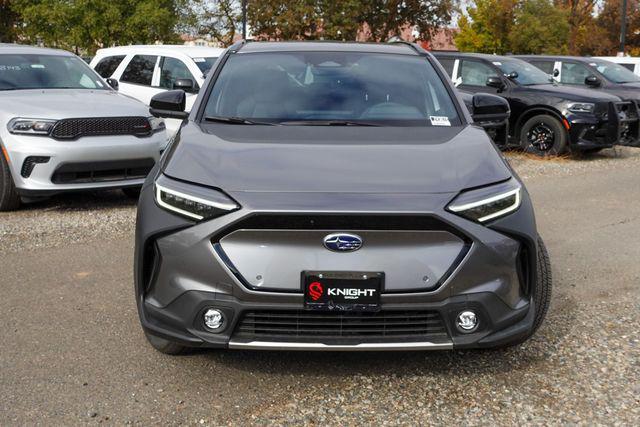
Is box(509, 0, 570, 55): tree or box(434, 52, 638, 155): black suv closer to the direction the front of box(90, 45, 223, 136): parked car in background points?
the black suv

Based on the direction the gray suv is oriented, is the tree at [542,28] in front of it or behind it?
behind

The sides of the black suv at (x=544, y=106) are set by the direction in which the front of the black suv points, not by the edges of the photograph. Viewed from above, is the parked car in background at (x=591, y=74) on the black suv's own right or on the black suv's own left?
on the black suv's own left

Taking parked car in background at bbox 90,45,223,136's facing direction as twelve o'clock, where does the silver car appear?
The silver car is roughly at 2 o'clock from the parked car in background.

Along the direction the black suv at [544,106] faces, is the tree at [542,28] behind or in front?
behind

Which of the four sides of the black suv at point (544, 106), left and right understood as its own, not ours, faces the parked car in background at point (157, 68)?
right

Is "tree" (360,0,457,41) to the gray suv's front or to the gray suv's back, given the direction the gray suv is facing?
to the back

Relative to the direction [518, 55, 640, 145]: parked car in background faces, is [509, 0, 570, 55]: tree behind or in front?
behind

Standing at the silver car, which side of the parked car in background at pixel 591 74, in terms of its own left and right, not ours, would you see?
right
